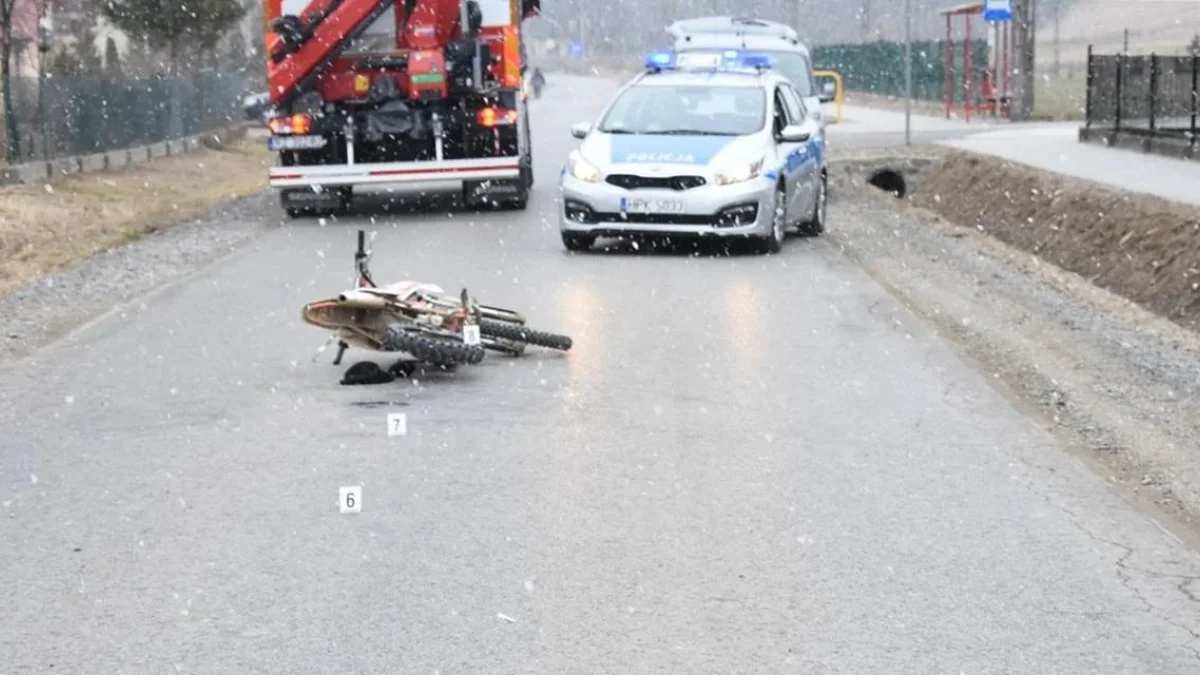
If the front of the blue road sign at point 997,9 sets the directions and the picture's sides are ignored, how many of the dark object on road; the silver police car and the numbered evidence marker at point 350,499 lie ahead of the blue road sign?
3

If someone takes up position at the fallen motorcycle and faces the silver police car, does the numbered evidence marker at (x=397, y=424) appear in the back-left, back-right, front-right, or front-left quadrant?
back-right

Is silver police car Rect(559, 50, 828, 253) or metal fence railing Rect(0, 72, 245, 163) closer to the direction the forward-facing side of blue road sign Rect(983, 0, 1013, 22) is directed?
the silver police car

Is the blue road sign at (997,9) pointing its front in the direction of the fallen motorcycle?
yes

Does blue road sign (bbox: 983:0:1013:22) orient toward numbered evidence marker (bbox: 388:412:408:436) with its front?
yes

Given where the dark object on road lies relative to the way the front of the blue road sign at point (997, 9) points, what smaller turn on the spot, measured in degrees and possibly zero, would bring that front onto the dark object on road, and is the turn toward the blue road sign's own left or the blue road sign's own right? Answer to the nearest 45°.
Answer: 0° — it already faces it

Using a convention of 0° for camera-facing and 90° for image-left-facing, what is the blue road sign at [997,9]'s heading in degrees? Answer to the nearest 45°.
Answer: approximately 0°

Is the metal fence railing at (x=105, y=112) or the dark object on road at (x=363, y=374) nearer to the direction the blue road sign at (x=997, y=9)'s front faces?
the dark object on road

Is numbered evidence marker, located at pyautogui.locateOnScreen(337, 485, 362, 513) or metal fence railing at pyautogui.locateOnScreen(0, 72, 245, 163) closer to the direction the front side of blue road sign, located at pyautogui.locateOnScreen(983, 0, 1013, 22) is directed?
the numbered evidence marker

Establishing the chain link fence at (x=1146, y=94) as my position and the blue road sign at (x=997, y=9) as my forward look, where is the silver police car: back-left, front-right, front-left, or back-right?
back-left

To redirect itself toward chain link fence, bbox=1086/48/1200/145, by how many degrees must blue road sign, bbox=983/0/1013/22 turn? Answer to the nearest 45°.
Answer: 0° — it already faces it
